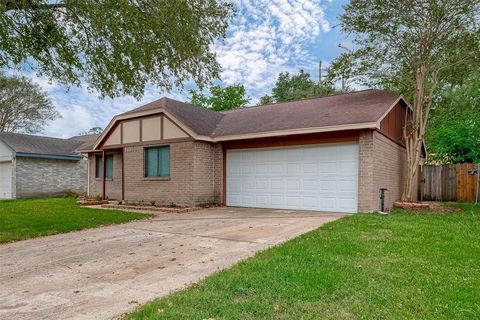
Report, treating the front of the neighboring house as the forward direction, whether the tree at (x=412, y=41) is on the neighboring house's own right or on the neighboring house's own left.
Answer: on the neighboring house's own left

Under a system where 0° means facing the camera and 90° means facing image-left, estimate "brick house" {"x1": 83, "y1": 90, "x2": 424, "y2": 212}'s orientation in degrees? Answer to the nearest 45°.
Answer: approximately 45°

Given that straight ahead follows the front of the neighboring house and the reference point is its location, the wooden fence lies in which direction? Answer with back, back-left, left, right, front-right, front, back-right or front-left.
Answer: left

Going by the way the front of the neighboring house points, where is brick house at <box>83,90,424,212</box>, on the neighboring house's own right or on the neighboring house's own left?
on the neighboring house's own left

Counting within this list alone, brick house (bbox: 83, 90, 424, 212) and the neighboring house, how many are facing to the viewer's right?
0

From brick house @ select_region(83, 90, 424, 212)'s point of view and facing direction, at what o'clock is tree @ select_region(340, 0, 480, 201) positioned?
The tree is roughly at 8 o'clock from the brick house.

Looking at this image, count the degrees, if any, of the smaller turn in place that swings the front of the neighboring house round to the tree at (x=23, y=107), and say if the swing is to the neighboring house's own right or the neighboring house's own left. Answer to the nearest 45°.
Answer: approximately 135° to the neighboring house's own right

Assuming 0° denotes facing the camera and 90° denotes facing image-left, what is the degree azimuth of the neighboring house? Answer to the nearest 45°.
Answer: approximately 45°

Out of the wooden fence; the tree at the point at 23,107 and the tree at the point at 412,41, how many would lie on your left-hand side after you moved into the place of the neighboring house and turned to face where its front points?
2

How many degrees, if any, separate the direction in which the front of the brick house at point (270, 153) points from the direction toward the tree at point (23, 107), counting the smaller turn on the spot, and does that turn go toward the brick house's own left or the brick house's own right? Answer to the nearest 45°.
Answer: approximately 90° to the brick house's own right
